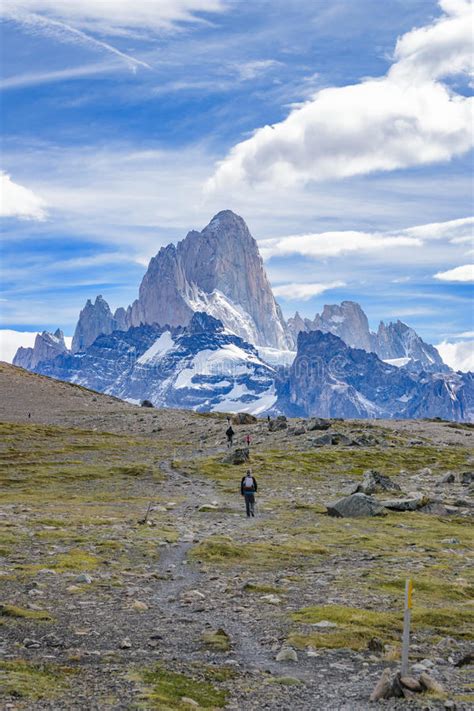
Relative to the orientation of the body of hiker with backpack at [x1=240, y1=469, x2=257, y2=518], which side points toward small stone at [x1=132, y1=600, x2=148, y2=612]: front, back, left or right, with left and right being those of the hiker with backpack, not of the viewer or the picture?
back

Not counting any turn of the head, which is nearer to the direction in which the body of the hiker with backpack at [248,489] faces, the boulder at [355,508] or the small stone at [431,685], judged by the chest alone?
the boulder

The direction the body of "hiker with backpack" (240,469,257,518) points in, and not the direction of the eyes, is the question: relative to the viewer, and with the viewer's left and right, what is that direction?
facing away from the viewer

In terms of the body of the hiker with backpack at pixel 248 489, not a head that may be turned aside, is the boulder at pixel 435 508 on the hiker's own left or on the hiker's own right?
on the hiker's own right

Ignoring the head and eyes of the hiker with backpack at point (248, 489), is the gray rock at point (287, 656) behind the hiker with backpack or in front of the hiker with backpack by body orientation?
behind

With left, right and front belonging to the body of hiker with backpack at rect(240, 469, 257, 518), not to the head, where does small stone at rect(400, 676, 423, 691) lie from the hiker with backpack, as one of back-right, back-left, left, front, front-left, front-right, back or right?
back

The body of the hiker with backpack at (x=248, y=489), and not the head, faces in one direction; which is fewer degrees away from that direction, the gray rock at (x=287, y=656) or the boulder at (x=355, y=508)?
the boulder

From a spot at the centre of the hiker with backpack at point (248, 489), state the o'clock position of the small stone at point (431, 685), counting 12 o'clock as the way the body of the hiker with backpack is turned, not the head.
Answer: The small stone is roughly at 6 o'clock from the hiker with backpack.

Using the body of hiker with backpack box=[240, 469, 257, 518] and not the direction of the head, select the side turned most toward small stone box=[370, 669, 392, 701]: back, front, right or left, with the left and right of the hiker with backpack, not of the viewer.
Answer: back

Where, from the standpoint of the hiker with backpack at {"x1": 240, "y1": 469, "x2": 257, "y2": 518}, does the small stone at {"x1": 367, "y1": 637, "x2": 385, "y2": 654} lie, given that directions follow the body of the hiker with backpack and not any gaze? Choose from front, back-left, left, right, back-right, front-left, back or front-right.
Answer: back

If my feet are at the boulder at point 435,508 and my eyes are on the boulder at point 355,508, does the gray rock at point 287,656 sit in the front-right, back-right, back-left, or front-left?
front-left

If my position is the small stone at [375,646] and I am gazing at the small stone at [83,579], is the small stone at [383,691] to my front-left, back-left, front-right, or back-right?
back-left

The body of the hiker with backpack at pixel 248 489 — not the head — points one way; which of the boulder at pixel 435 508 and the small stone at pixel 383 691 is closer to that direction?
the boulder
